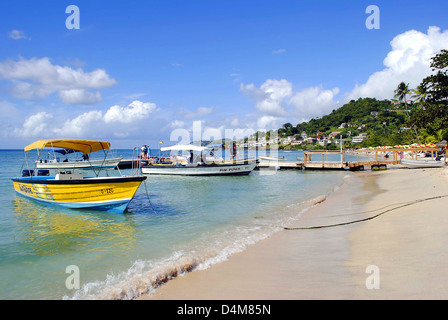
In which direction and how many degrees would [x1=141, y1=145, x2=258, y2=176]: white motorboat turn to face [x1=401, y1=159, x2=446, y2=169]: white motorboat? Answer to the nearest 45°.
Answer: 0° — it already faces it

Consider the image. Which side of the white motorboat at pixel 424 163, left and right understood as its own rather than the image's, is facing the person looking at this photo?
left

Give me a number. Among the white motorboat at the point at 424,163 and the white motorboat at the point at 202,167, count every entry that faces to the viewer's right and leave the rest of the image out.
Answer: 1

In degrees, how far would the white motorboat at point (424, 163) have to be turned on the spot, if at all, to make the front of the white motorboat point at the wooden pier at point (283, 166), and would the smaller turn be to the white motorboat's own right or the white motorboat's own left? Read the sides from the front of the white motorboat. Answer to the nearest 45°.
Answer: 0° — it already faces it

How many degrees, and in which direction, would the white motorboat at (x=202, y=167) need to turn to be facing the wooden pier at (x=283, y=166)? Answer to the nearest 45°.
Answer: approximately 45° to its left

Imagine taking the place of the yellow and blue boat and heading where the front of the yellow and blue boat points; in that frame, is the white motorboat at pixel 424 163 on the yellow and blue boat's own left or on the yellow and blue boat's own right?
on the yellow and blue boat's own left

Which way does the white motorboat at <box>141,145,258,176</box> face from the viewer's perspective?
to the viewer's right
